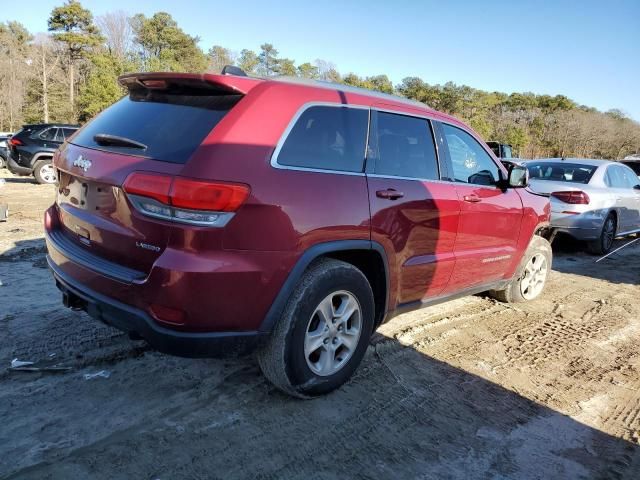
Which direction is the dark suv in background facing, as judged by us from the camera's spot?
facing away from the viewer and to the right of the viewer

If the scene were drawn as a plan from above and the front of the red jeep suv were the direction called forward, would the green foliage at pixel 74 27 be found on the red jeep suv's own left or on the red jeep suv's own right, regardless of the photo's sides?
on the red jeep suv's own left

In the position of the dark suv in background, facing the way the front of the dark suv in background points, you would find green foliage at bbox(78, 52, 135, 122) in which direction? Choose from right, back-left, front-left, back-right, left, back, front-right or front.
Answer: front-left

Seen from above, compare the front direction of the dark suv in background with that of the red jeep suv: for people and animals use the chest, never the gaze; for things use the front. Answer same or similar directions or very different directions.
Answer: same or similar directions

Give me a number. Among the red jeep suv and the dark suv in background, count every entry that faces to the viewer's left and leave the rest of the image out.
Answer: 0

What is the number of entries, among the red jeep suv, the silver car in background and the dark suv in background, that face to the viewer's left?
0

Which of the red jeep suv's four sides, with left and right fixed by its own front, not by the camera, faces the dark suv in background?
left

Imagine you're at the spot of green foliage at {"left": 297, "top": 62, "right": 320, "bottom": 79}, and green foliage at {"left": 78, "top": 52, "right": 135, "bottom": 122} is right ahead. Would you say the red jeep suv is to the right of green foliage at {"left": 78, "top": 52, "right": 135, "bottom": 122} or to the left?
left

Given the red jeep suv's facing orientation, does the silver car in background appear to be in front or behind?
in front

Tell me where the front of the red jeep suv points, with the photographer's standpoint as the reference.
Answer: facing away from the viewer and to the right of the viewer

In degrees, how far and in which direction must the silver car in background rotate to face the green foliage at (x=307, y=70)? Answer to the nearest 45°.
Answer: approximately 90° to its left

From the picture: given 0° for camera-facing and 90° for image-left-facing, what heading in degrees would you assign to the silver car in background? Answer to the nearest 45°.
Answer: approximately 225°

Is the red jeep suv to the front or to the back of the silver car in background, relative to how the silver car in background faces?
to the back

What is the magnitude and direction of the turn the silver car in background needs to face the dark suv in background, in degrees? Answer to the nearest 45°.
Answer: approximately 135° to its left

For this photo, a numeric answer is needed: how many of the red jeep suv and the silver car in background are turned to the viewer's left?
0

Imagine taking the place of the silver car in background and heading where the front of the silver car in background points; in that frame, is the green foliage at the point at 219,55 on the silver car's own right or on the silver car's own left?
on the silver car's own left

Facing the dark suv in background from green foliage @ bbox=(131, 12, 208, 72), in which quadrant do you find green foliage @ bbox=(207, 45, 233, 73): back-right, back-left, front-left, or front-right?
back-left
